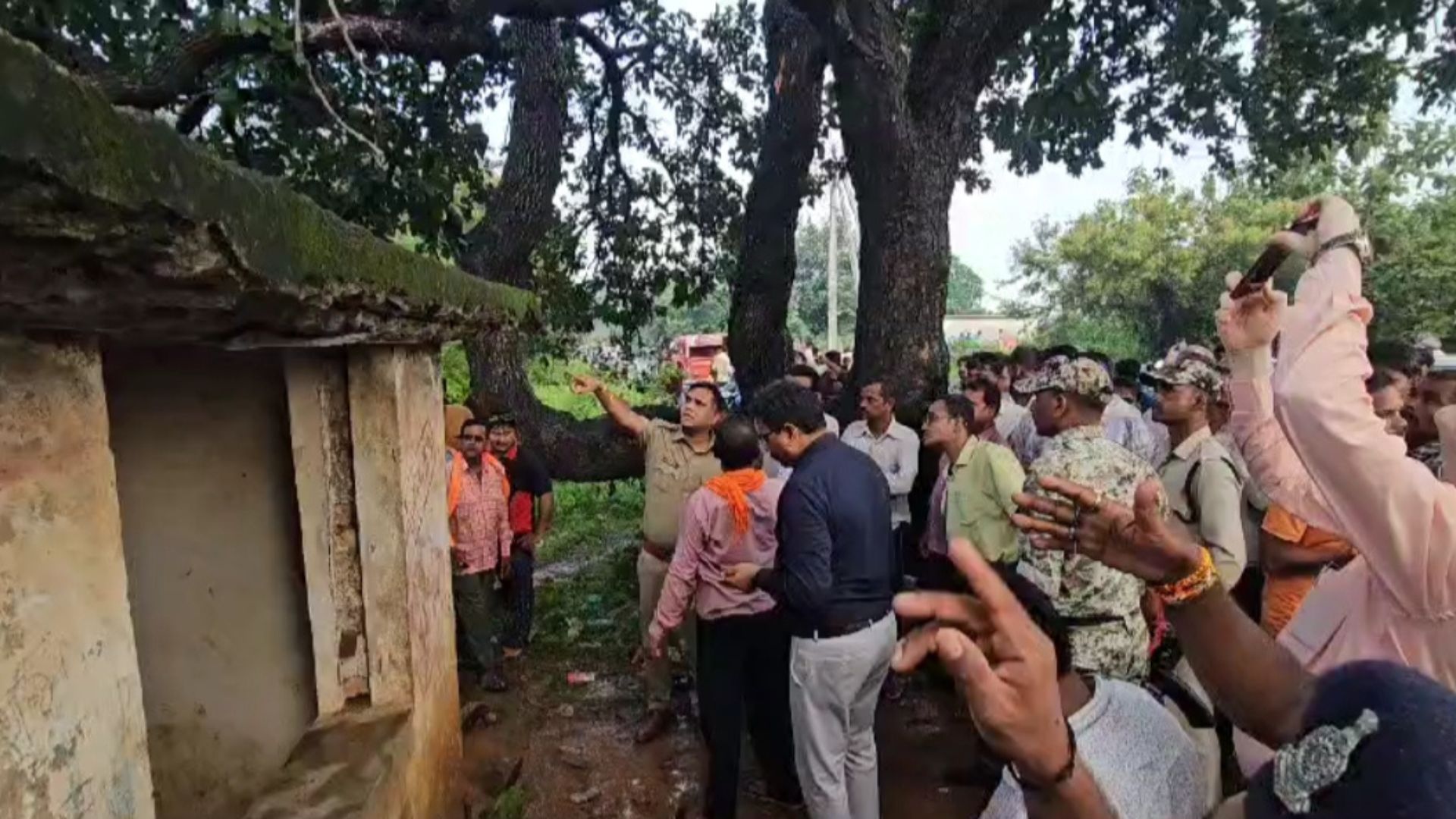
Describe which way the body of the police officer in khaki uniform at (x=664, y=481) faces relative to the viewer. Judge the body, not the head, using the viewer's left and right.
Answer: facing the viewer and to the left of the viewer

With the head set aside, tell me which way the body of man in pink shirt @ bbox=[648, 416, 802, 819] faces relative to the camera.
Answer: away from the camera

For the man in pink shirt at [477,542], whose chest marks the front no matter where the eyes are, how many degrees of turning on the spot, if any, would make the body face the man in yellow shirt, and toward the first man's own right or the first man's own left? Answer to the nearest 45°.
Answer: approximately 45° to the first man's own left

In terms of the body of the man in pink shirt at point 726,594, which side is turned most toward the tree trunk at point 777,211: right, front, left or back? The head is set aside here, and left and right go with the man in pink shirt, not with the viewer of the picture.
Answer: front

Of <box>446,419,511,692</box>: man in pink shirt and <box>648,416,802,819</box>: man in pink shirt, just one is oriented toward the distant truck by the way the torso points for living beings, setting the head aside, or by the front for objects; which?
<box>648,416,802,819</box>: man in pink shirt

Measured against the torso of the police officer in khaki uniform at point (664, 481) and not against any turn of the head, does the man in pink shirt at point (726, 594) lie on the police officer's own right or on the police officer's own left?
on the police officer's own left

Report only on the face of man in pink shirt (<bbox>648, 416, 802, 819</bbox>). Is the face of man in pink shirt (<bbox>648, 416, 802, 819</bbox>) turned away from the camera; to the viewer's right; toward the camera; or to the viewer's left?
away from the camera

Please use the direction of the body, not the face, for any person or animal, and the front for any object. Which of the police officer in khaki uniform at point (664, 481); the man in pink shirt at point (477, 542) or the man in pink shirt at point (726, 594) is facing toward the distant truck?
the man in pink shirt at point (726, 594)

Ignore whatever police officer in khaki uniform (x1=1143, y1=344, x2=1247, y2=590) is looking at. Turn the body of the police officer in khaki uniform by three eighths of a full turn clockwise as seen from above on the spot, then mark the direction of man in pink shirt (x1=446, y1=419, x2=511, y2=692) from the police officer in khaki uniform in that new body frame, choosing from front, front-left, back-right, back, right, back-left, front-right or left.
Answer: back-left

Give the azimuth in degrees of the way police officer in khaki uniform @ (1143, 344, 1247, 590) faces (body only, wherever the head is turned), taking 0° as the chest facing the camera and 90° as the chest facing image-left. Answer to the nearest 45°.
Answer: approximately 90°
